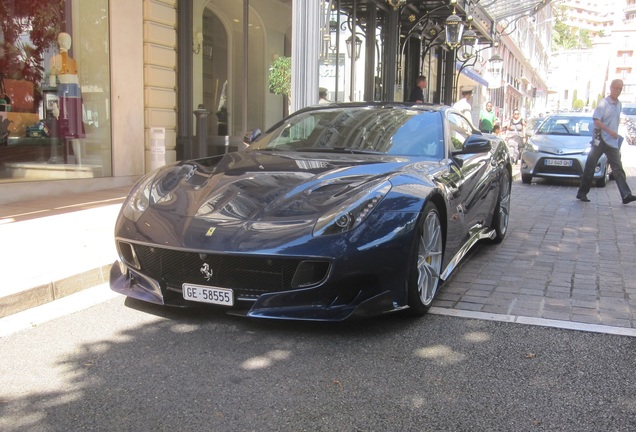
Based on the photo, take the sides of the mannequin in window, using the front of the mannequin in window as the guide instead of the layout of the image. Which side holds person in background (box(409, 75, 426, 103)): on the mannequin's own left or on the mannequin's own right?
on the mannequin's own left

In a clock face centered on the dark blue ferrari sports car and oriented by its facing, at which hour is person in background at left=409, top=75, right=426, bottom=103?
The person in background is roughly at 5 o'clock from the dark blue ferrari sports car.

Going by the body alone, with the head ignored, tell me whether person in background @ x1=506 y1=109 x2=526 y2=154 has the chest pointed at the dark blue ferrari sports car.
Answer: yes

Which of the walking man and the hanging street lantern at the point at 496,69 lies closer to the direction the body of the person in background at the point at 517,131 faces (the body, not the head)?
the walking man

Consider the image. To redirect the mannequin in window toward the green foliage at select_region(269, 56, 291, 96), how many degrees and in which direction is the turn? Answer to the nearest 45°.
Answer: approximately 90° to its left

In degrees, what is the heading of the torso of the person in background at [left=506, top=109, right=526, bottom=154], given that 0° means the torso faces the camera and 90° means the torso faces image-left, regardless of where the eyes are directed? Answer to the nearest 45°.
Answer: approximately 0°

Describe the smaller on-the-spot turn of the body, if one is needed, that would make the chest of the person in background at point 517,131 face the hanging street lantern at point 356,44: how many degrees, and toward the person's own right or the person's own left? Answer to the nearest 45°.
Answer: approximately 45° to the person's own right

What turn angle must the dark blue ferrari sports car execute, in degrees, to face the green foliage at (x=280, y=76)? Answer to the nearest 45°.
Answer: approximately 135° to its right

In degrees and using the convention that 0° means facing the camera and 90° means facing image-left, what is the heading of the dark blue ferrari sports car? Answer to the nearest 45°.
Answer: approximately 45°
